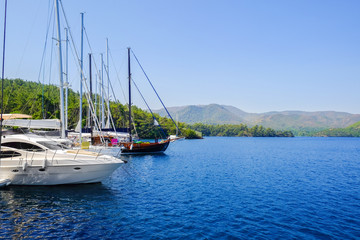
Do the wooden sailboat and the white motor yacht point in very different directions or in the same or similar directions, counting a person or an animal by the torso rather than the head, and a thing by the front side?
same or similar directions

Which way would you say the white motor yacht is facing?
to the viewer's right

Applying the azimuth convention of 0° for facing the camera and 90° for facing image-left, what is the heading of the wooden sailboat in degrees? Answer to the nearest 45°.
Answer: approximately 270°

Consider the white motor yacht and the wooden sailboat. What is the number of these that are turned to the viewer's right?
2

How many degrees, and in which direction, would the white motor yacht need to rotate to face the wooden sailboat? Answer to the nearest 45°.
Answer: approximately 45° to its left

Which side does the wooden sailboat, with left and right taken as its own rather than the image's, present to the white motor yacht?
right
